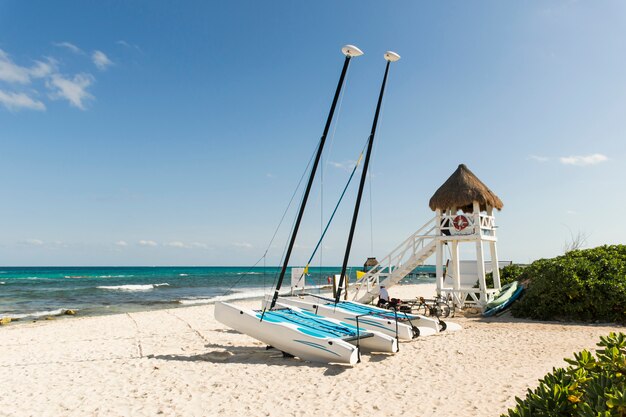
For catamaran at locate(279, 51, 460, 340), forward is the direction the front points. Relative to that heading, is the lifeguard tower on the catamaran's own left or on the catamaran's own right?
on the catamaran's own right

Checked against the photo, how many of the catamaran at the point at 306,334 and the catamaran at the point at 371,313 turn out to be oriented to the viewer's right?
0

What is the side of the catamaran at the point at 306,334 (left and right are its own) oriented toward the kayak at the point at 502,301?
right

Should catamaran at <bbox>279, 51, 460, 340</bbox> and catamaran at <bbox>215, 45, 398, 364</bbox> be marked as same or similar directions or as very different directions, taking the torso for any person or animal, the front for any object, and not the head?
same or similar directions

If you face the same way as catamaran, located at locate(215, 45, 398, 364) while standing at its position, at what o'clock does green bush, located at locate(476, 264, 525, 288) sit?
The green bush is roughly at 3 o'clock from the catamaran.

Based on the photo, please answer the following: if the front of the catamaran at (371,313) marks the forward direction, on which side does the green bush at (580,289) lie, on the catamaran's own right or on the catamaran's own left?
on the catamaran's own right

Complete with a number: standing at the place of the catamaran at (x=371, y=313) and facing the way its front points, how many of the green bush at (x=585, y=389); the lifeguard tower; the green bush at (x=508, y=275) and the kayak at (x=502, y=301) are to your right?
3

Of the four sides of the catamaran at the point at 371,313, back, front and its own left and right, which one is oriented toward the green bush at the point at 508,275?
right

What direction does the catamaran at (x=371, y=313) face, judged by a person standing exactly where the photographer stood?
facing away from the viewer and to the left of the viewer

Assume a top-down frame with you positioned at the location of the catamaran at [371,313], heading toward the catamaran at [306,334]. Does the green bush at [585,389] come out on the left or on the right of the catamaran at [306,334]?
left

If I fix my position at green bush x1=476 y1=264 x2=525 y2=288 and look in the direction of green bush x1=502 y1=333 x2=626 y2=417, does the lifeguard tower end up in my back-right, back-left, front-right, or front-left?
front-right

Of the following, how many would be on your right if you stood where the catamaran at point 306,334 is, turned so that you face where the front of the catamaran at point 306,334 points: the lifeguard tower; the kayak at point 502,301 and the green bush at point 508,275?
3

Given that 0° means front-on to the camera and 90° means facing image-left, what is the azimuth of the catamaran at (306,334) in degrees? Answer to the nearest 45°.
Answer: approximately 135°
